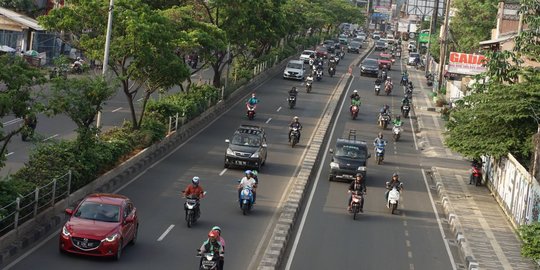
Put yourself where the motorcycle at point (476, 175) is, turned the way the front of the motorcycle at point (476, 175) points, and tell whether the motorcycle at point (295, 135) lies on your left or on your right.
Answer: on your right

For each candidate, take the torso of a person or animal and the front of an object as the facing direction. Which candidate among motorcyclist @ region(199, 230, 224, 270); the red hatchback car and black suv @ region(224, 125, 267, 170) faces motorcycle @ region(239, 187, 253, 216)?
the black suv

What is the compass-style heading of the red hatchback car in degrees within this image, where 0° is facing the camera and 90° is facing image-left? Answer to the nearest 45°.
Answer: approximately 45°

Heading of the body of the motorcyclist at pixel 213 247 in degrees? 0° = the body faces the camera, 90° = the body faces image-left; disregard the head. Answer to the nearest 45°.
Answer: approximately 0°

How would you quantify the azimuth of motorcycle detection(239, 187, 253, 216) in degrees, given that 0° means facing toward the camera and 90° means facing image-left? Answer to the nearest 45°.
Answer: approximately 0°

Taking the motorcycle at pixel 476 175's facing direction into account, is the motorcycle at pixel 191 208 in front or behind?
in front
